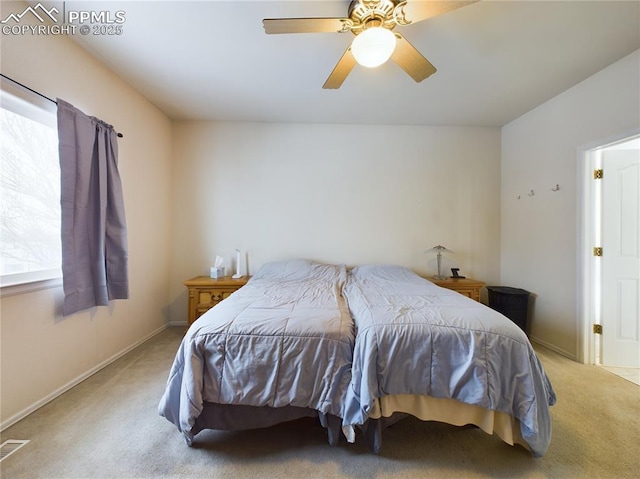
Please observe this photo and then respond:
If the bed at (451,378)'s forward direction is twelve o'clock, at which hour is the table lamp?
The table lamp is roughly at 6 o'clock from the bed.

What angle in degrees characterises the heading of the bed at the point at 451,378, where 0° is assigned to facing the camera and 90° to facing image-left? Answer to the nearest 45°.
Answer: approximately 0°

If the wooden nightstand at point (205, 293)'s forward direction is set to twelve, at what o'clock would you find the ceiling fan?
The ceiling fan is roughly at 11 o'clock from the wooden nightstand.

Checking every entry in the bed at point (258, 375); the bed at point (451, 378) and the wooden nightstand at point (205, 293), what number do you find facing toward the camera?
3

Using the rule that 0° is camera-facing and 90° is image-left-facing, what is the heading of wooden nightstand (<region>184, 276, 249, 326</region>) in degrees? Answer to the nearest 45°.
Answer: approximately 0°

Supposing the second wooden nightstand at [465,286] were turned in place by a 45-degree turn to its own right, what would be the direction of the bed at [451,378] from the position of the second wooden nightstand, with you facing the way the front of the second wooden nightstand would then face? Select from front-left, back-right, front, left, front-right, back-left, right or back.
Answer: front-left

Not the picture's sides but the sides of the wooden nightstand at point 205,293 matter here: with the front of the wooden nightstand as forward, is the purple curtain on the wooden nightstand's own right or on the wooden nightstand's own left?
on the wooden nightstand's own right

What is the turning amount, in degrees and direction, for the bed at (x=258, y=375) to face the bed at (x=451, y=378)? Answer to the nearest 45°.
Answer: approximately 90° to its left

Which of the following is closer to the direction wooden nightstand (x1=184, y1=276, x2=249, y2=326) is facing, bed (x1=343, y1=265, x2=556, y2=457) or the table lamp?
the bed

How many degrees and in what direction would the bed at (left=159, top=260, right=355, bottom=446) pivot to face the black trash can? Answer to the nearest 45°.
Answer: approximately 90° to its left
